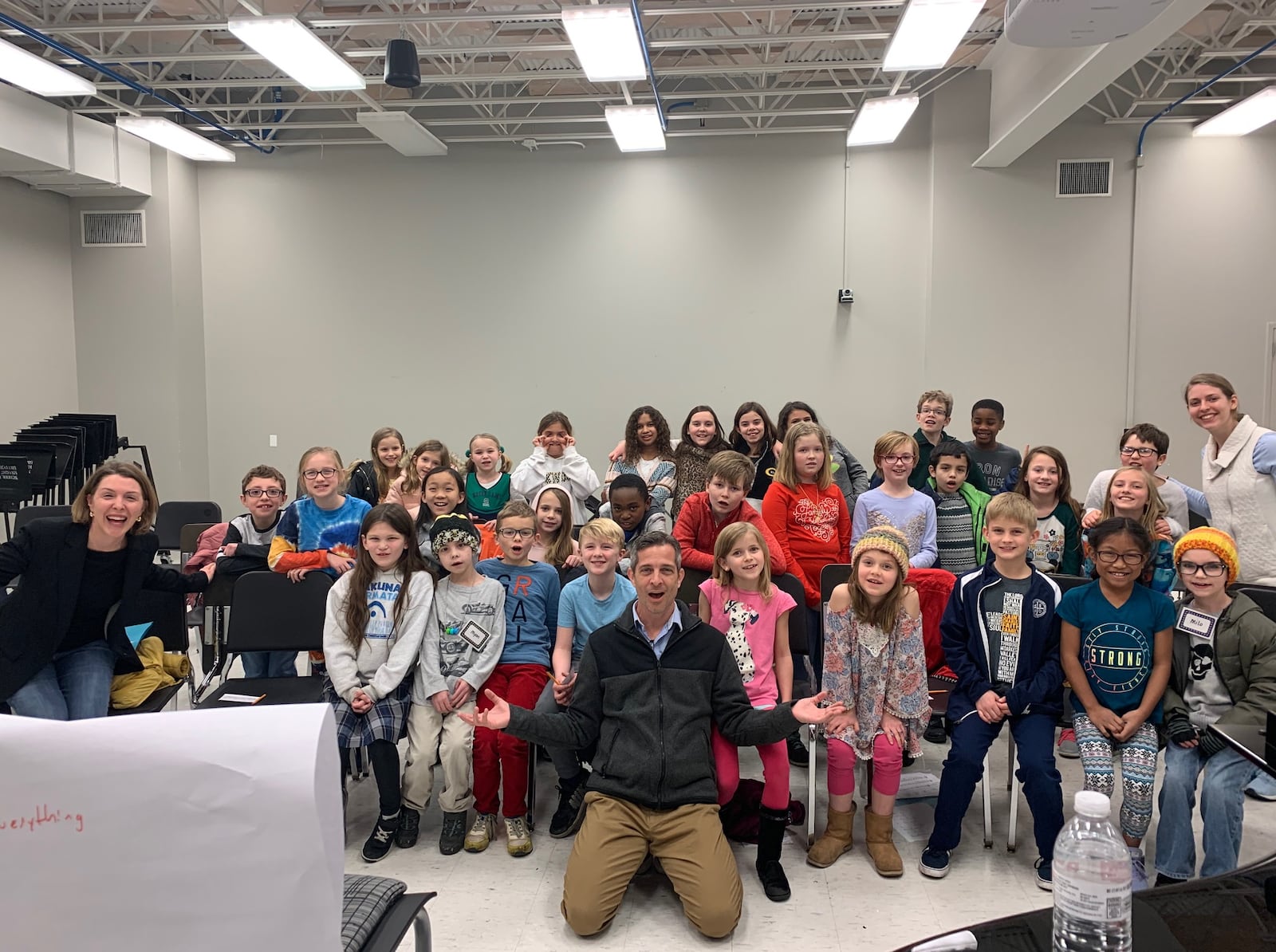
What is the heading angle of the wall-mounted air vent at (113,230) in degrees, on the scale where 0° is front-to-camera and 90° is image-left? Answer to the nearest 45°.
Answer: approximately 0°

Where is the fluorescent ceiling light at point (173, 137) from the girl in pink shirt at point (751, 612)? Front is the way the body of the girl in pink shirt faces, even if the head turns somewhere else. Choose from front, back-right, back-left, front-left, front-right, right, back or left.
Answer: back-right

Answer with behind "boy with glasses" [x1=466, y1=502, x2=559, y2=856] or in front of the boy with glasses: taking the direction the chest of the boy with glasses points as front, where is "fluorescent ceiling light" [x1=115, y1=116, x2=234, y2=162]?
behind

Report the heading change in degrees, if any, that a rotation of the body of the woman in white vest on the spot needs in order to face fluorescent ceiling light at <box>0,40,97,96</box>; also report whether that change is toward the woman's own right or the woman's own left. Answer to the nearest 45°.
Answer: approximately 45° to the woman's own right

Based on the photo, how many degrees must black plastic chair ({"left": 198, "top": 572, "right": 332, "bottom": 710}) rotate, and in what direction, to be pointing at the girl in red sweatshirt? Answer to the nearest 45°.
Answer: approximately 90° to its left
